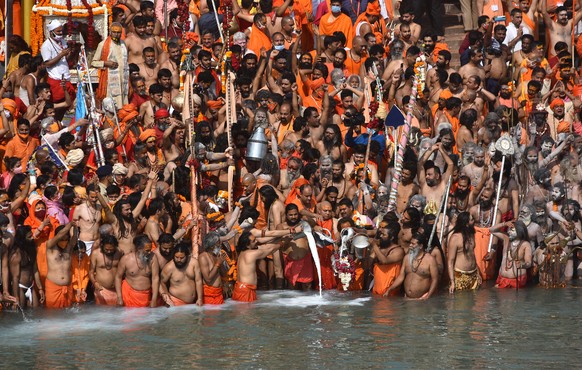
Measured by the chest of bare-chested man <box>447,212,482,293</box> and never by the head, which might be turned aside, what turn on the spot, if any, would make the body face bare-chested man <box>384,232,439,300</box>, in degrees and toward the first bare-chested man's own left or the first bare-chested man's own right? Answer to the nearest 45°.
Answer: approximately 90° to the first bare-chested man's own right

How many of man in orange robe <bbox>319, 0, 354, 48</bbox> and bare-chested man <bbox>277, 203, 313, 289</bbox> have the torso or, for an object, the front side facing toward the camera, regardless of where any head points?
2

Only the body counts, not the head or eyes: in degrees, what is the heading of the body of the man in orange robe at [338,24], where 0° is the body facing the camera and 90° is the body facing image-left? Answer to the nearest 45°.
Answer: approximately 0°

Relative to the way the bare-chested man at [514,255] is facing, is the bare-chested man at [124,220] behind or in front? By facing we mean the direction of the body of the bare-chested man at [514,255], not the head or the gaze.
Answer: in front

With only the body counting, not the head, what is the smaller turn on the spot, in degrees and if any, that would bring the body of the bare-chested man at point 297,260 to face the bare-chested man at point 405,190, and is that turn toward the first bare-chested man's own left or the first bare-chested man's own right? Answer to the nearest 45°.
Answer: approximately 90° to the first bare-chested man's own left

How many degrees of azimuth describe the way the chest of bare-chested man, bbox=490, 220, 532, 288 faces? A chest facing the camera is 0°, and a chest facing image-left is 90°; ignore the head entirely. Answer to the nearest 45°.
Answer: approximately 45°

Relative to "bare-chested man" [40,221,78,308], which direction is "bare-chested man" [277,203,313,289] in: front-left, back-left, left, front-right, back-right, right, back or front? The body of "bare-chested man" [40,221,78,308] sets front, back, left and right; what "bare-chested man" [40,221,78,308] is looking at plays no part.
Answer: front-left

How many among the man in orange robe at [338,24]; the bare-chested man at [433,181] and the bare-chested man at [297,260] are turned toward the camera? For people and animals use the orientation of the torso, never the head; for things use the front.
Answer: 3

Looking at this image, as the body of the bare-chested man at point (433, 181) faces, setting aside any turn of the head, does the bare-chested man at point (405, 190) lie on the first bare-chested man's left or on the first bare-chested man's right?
on the first bare-chested man's right

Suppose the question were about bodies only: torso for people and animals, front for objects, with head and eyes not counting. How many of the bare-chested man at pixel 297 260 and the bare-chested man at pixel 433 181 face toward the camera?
2
